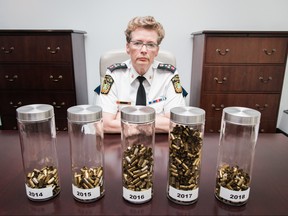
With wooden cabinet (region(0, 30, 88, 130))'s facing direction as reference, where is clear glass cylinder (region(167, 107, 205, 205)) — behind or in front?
in front

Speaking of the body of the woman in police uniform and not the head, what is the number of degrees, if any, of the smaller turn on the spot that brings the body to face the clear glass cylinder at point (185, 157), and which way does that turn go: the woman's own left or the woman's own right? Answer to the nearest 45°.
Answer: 0° — they already face it

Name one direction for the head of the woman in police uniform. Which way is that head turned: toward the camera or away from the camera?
toward the camera

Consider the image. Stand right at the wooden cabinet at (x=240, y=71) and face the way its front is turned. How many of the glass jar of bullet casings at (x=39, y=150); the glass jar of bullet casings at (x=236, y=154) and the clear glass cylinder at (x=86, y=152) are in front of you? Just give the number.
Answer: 3

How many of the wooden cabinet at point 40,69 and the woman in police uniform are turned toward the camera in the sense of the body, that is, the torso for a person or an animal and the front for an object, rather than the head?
2

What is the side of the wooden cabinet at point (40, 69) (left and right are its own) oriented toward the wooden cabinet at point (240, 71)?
left

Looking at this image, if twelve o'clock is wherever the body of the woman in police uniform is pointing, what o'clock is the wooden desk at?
The wooden desk is roughly at 12 o'clock from the woman in police uniform.

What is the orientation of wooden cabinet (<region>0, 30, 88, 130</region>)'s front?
toward the camera

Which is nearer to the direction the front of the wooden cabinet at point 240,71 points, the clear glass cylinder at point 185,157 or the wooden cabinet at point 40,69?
the clear glass cylinder

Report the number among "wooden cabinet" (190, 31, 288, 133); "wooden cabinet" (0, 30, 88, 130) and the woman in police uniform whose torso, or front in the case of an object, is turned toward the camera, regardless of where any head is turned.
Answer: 3

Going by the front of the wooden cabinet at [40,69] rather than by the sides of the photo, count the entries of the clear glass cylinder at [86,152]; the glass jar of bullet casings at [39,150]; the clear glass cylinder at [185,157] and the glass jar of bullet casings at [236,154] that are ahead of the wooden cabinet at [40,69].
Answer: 4

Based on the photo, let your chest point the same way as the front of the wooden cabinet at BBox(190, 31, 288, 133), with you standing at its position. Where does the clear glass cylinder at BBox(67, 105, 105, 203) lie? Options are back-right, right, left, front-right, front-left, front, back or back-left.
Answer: front

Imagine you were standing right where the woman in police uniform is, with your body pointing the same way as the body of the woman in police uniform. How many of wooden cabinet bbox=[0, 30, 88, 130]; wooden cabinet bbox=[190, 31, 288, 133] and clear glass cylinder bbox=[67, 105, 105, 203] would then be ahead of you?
1

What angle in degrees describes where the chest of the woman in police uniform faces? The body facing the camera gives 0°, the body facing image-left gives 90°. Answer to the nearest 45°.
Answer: approximately 0°

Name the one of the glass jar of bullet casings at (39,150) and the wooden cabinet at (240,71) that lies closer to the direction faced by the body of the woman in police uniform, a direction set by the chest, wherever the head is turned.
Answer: the glass jar of bullet casings

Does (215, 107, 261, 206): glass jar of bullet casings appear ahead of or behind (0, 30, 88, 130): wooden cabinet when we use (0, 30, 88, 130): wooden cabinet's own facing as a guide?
ahead

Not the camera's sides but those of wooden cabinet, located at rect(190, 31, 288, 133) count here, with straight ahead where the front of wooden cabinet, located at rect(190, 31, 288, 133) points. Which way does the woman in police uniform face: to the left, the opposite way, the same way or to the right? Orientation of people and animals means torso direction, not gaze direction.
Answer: the same way

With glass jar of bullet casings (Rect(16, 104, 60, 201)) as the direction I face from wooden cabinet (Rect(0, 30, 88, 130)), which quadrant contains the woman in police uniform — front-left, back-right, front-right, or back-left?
front-left
